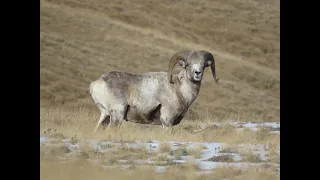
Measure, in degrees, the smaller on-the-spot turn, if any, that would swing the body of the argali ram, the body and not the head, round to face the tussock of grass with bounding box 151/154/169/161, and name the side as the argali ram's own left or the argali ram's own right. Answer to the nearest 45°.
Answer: approximately 90° to the argali ram's own right

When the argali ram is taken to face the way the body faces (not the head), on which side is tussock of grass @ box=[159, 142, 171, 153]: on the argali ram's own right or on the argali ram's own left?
on the argali ram's own right

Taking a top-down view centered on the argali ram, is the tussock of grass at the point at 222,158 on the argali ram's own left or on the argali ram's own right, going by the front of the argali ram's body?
on the argali ram's own right

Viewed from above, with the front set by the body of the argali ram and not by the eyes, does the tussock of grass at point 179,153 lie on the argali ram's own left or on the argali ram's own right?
on the argali ram's own right

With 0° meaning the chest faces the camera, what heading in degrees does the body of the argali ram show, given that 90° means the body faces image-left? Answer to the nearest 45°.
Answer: approximately 270°

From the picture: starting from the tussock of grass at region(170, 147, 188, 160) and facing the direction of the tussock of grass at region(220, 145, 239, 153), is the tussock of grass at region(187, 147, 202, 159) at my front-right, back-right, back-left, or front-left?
front-right

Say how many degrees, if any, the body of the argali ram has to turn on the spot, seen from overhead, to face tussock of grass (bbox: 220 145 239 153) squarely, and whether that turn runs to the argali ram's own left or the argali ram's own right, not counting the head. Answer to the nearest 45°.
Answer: approximately 45° to the argali ram's own right

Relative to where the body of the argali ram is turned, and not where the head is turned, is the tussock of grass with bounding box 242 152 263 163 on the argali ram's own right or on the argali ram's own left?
on the argali ram's own right
